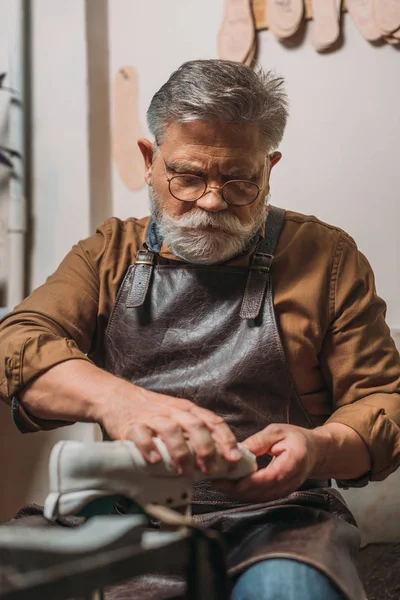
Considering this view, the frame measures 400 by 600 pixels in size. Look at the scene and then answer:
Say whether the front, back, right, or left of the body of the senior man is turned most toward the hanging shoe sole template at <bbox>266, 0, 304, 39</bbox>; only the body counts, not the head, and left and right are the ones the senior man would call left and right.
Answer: back

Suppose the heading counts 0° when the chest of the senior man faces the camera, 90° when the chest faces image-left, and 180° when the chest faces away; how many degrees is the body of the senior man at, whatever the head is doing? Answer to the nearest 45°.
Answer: approximately 0°

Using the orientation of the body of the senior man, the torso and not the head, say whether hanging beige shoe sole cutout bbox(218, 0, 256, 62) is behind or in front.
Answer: behind

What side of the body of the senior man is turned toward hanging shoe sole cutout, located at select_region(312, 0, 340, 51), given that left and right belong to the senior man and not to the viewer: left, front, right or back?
back

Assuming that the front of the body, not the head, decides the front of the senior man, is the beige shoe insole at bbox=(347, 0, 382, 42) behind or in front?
behind

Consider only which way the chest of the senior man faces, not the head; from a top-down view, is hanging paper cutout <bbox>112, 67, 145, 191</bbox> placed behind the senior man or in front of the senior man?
behind

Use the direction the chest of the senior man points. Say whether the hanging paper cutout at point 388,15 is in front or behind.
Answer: behind
